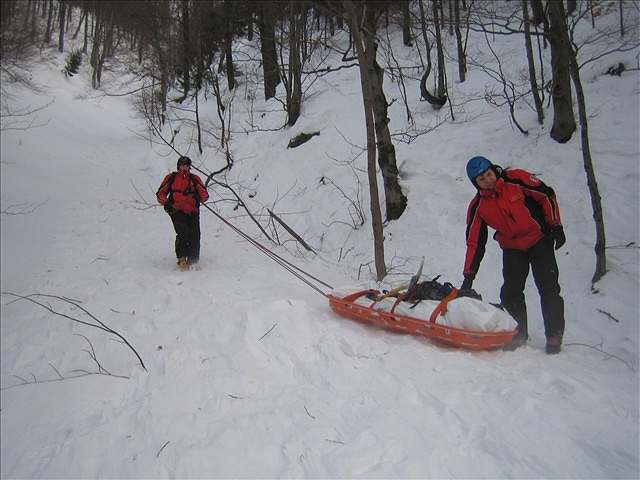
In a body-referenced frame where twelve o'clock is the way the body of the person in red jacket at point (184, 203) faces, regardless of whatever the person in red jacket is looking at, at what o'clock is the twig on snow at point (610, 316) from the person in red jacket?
The twig on snow is roughly at 10 o'clock from the person in red jacket.

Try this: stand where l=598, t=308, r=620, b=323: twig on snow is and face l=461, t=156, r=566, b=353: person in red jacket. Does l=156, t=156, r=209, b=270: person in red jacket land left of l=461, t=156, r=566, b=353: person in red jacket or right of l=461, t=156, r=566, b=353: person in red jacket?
right

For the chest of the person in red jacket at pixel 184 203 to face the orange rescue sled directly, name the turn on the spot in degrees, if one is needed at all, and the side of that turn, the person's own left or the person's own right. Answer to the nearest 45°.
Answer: approximately 45° to the person's own left

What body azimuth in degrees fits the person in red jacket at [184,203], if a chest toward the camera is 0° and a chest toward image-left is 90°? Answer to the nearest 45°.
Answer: approximately 0°
